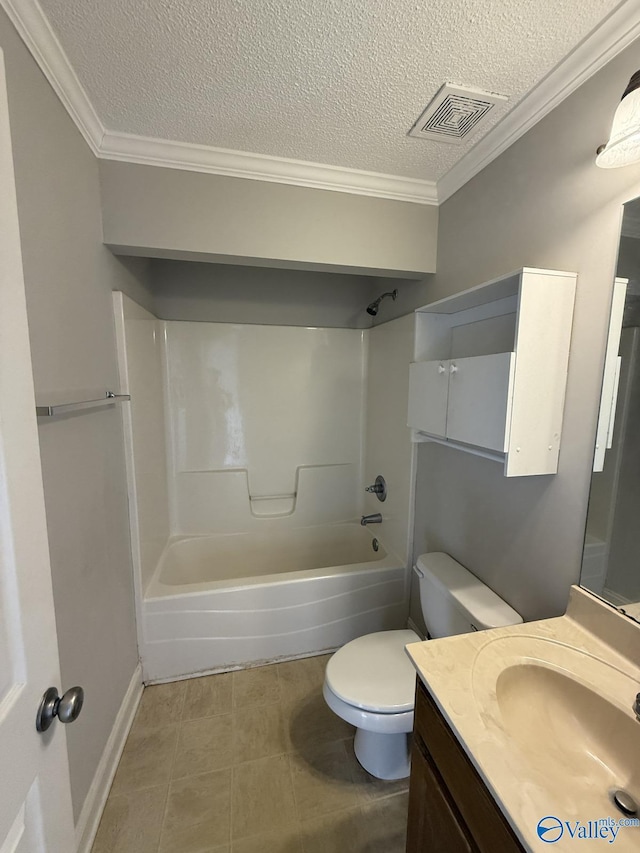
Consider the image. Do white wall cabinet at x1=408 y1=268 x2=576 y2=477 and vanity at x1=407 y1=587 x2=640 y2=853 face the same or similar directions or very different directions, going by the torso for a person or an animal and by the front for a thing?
same or similar directions

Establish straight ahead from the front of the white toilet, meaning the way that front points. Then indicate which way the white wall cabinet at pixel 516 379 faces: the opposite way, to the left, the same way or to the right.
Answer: the same way

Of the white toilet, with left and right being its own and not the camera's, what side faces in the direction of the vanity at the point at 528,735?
left

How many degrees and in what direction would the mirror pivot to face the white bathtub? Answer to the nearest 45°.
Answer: approximately 45° to its right

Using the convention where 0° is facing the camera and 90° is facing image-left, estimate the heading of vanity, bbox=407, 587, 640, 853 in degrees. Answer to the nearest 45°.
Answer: approximately 45°

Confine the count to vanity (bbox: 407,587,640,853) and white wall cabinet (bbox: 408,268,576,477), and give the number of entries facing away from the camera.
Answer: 0

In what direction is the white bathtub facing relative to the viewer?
toward the camera

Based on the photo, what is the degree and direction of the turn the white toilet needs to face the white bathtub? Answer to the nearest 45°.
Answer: approximately 45° to its right

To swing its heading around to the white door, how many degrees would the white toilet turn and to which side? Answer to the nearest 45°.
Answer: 0° — it already faces it

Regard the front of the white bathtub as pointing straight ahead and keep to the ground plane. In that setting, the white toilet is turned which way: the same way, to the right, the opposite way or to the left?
to the right

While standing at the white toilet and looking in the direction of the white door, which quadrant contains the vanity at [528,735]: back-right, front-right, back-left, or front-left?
front-left

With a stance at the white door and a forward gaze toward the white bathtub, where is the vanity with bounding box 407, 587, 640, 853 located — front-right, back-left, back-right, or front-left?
front-right

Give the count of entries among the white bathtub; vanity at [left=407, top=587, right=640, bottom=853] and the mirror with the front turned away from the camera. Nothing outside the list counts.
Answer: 0

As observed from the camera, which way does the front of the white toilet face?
facing the viewer and to the left of the viewer
